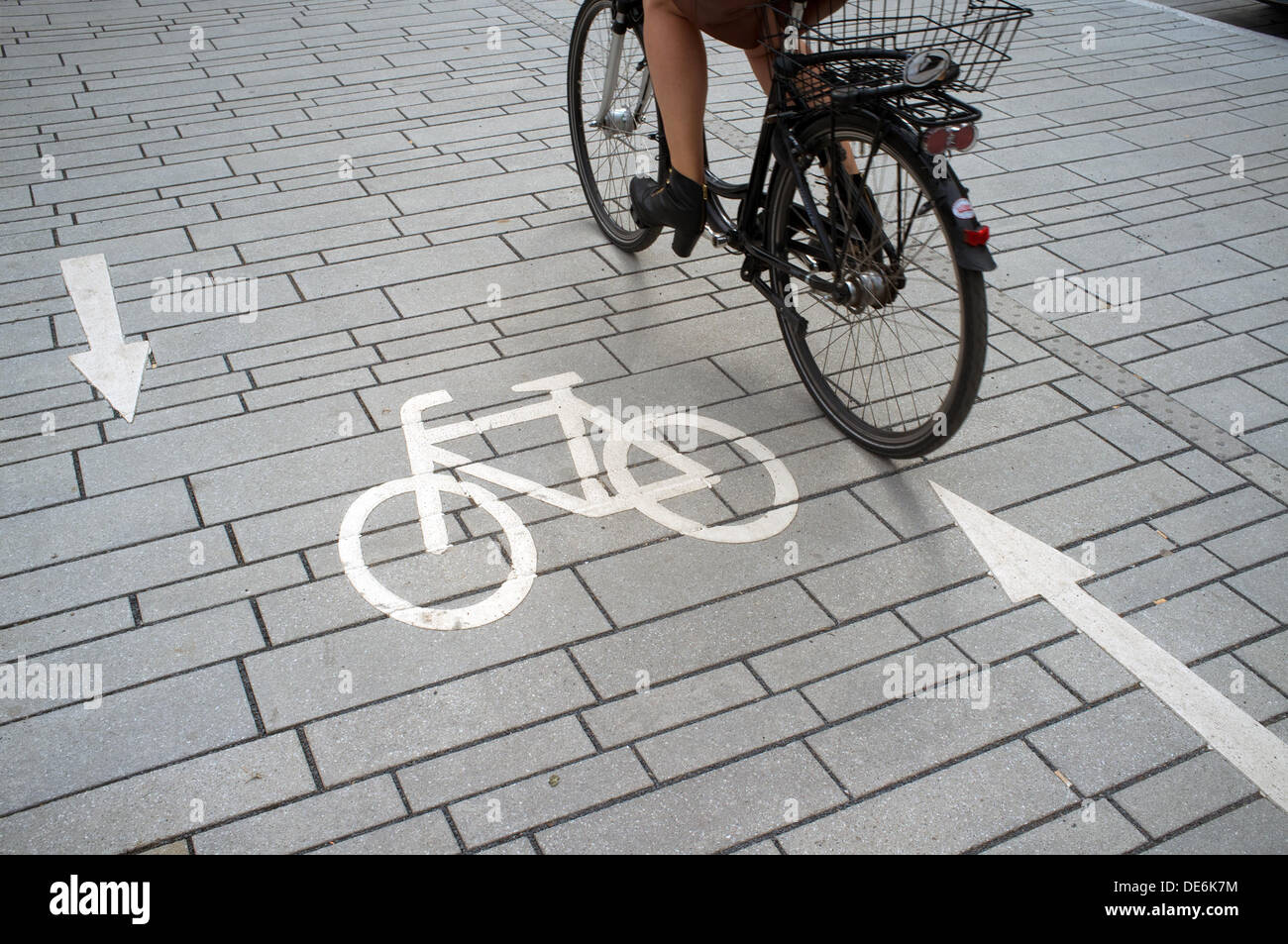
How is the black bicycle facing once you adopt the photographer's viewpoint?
facing away from the viewer and to the left of the viewer
